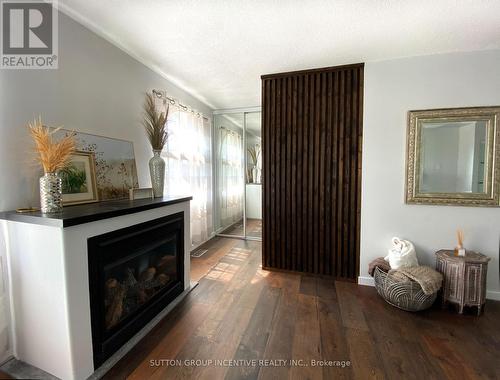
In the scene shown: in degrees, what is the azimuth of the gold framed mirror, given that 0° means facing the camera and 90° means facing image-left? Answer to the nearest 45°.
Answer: approximately 0°

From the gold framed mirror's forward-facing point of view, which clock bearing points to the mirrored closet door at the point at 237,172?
The mirrored closet door is roughly at 3 o'clock from the gold framed mirror.

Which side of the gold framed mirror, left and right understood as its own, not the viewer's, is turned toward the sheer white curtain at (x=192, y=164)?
right

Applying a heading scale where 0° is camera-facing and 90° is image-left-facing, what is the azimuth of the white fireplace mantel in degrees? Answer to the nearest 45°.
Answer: approximately 315°

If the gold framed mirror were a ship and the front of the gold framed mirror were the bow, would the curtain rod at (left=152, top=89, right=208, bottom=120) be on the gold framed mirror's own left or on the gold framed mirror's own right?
on the gold framed mirror's own right

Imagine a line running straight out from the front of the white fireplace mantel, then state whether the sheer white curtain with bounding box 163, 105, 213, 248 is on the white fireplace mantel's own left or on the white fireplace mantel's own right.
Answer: on the white fireplace mantel's own left

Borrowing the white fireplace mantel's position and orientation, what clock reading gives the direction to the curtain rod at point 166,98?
The curtain rod is roughly at 9 o'clock from the white fireplace mantel.

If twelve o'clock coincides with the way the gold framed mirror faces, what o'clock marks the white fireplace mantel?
The white fireplace mantel is roughly at 1 o'clock from the gold framed mirror.

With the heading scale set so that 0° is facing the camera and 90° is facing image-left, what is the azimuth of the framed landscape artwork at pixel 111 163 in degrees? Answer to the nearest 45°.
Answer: approximately 315°
